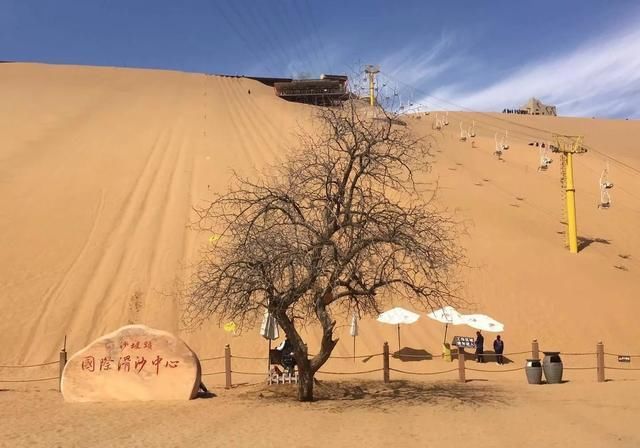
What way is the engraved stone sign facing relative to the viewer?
toward the camera

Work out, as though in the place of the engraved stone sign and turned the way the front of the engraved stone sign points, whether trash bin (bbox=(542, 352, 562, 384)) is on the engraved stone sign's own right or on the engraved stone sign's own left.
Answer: on the engraved stone sign's own left

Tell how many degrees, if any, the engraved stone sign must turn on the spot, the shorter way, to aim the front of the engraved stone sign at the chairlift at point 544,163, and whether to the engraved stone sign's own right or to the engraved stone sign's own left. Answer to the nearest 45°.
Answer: approximately 135° to the engraved stone sign's own left

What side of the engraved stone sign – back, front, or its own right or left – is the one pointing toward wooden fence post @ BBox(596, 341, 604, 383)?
left

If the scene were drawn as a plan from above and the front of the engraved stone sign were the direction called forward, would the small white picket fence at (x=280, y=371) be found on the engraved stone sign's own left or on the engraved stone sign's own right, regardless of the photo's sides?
on the engraved stone sign's own left
